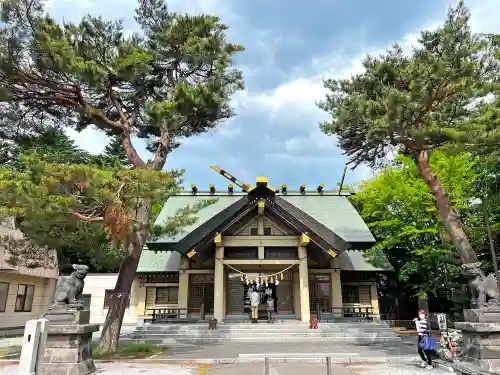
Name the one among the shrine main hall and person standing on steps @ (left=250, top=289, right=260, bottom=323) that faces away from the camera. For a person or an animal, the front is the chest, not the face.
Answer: the person standing on steps

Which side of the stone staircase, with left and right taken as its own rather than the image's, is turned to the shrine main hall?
back

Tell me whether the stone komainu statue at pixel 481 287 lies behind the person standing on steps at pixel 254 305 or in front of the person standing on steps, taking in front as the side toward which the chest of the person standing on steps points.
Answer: behind

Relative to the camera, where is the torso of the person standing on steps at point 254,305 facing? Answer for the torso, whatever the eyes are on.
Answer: away from the camera

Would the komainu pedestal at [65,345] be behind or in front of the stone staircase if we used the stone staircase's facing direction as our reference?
in front

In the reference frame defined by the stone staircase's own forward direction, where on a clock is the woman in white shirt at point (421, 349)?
The woman in white shirt is roughly at 11 o'clock from the stone staircase.

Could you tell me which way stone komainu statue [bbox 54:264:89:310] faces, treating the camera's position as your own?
facing to the right of the viewer

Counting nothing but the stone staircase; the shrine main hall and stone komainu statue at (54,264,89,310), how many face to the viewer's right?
1

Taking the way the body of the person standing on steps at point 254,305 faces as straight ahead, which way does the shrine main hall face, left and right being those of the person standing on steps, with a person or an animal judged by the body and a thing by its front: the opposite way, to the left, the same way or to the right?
the opposite way
